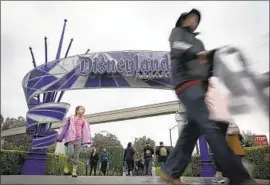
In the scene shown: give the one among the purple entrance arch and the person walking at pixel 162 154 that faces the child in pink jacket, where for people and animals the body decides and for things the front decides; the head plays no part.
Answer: the purple entrance arch

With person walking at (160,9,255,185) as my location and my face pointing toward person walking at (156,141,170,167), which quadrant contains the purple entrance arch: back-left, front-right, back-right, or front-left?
front-left

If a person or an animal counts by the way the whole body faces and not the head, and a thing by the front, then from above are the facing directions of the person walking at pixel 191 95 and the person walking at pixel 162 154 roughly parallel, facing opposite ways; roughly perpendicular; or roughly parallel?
roughly perpendicular

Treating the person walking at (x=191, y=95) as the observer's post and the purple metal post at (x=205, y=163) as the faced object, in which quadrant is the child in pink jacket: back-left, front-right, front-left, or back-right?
front-left

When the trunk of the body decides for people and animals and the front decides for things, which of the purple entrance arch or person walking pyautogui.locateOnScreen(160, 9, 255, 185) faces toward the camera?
the purple entrance arch

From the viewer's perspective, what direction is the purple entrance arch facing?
toward the camera

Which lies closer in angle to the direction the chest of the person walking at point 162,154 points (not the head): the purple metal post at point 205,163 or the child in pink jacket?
the purple metal post
